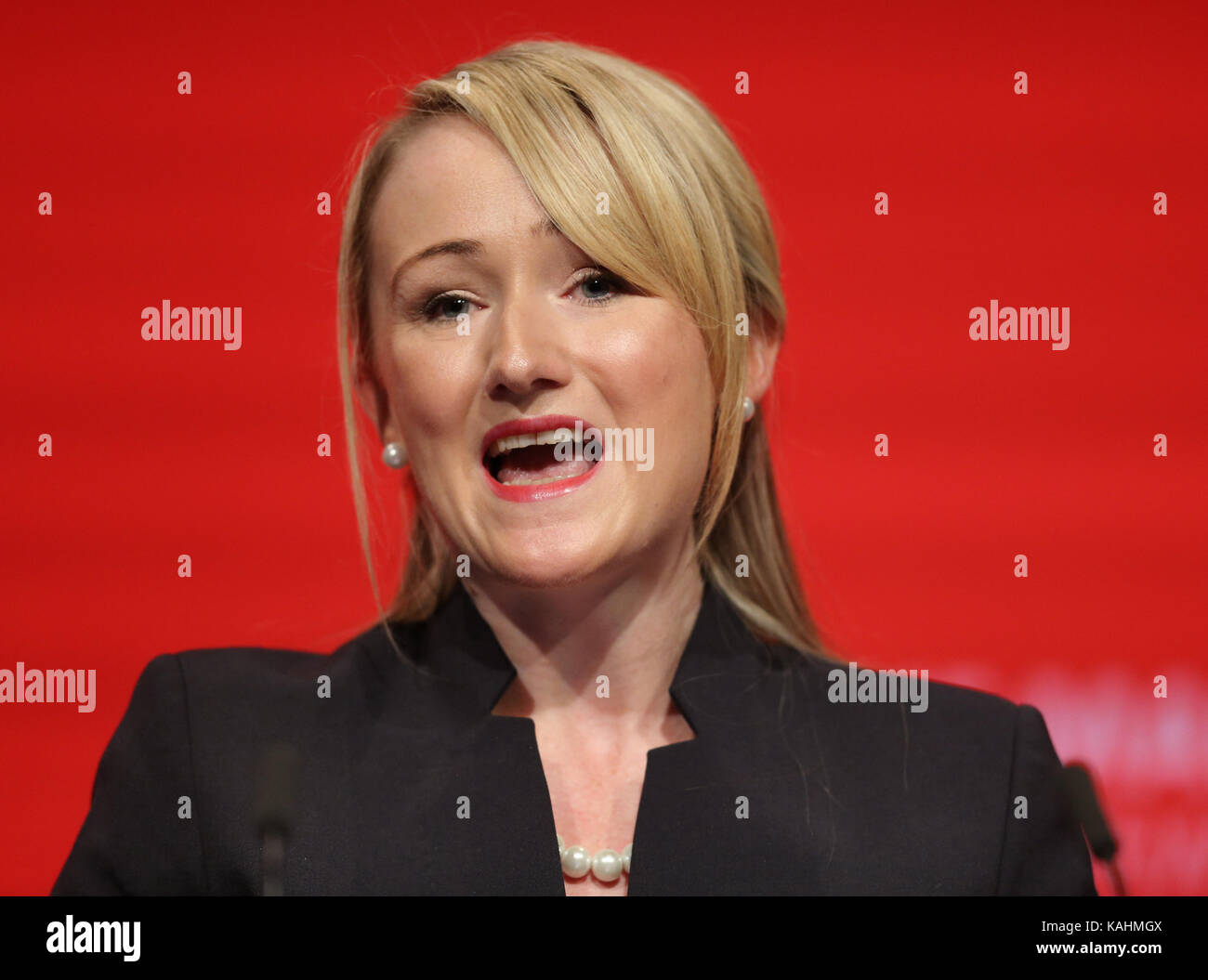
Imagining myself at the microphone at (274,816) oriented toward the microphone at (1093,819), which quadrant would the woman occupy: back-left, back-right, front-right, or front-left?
front-left

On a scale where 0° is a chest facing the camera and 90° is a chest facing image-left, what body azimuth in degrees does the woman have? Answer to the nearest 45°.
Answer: approximately 0°

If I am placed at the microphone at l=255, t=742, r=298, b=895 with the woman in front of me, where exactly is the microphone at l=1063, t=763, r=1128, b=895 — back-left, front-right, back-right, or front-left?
front-right
